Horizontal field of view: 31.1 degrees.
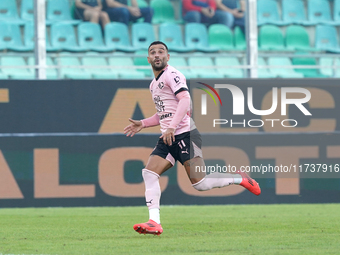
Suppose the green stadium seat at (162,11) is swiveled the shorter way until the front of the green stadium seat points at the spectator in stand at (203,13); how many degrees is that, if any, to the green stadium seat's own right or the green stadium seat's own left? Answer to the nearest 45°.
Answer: approximately 45° to the green stadium seat's own left

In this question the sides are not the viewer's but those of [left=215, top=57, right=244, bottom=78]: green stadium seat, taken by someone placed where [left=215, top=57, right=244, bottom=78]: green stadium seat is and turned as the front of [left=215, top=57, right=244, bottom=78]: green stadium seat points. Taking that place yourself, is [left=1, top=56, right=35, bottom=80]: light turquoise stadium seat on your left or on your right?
on your right

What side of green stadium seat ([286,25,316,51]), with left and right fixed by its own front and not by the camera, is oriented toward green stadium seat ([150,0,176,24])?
right

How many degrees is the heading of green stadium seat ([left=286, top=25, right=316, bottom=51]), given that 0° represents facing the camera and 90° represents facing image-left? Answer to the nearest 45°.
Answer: approximately 315°

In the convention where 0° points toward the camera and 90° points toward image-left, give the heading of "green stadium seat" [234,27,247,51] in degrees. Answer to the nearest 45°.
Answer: approximately 315°

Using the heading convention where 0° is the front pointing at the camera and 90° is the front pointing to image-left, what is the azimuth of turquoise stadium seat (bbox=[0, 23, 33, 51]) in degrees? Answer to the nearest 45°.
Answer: approximately 315°

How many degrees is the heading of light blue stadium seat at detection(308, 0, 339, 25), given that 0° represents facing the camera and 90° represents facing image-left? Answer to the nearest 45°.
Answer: approximately 315°
